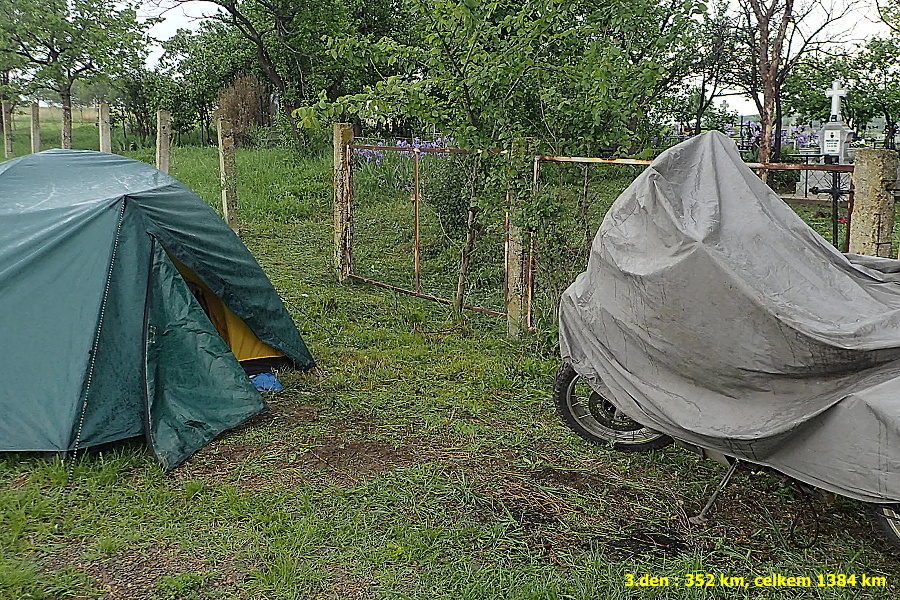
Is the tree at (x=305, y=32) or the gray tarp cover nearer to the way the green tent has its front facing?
the gray tarp cover

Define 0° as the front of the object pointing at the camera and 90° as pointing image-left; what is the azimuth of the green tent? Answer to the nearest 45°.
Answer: approximately 315°

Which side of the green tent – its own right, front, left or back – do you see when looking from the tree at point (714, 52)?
left

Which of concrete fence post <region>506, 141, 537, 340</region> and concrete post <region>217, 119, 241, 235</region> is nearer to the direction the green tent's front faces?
the concrete fence post

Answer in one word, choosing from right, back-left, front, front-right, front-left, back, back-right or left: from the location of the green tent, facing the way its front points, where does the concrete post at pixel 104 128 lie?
back-left

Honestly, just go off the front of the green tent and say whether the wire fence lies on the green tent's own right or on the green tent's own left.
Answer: on the green tent's own left

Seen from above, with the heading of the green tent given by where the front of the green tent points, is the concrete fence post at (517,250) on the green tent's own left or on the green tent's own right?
on the green tent's own left

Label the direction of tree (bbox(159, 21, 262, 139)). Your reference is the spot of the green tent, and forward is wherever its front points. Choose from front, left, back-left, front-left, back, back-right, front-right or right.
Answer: back-left
